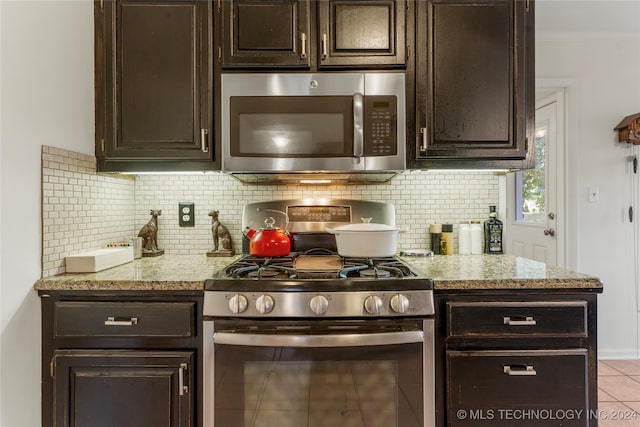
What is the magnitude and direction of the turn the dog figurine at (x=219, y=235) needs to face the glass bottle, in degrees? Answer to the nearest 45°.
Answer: approximately 180°

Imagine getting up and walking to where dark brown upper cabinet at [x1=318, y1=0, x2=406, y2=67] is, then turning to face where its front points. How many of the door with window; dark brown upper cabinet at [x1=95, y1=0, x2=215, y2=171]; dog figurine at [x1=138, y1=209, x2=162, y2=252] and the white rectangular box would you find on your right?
3

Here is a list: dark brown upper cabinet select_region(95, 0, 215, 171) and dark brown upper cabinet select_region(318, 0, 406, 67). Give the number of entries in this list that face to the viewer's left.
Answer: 0

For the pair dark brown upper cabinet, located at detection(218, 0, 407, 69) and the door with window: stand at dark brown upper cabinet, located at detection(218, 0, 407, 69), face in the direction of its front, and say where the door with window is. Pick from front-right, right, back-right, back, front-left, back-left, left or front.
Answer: back-left

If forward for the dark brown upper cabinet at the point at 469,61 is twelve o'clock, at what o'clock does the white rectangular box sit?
The white rectangular box is roughly at 2 o'clock from the dark brown upper cabinet.

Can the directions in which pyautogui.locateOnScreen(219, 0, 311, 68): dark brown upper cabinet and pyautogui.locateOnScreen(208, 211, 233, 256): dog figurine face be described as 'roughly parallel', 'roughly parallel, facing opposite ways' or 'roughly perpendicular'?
roughly perpendicular
